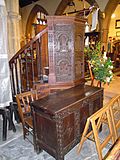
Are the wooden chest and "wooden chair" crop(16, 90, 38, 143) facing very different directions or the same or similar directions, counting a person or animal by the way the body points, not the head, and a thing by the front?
same or similar directions

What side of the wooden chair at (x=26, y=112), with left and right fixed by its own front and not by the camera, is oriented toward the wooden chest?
front

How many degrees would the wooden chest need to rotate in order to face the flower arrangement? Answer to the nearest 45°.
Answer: approximately 90° to its left

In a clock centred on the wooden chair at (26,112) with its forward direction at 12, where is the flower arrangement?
The flower arrangement is roughly at 10 o'clock from the wooden chair.

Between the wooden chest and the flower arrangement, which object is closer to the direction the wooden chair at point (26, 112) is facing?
the wooden chest

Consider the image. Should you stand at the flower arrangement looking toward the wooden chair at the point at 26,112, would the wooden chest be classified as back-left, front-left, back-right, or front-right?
front-left

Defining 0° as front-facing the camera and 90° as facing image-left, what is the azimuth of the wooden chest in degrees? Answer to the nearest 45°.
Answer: approximately 315°

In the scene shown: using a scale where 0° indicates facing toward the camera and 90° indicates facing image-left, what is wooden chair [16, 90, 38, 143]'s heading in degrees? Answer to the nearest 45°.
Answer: approximately 315°

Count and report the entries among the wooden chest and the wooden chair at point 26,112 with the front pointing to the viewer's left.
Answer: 0
